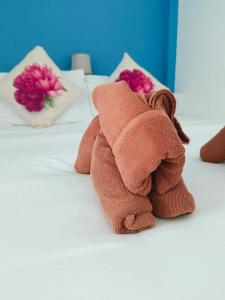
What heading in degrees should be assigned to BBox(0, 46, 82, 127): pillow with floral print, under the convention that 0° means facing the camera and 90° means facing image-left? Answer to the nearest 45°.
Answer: approximately 0°

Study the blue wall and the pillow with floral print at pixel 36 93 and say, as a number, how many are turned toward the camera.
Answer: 2

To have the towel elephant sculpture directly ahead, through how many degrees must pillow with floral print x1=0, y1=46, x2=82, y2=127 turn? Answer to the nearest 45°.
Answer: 0° — it already faces it

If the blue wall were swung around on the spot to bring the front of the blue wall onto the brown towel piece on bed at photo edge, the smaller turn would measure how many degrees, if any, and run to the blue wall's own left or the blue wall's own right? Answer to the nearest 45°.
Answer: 0° — it already faces it
